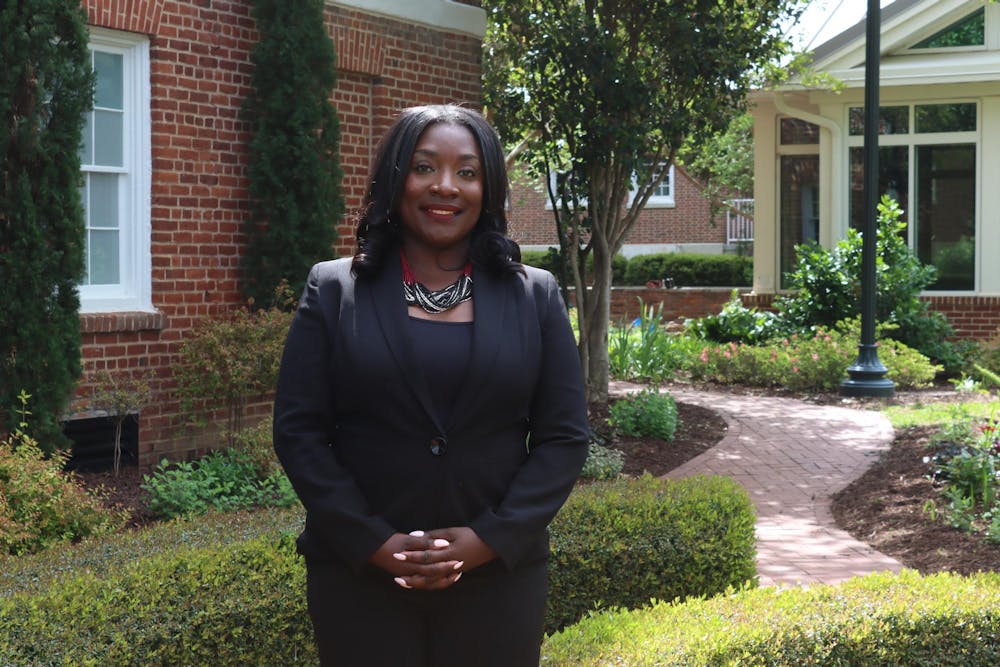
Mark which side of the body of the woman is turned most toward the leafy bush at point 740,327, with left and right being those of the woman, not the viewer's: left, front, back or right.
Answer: back

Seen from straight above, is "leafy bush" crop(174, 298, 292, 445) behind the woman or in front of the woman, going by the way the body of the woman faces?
behind

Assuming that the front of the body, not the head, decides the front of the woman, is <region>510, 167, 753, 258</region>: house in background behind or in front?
behind

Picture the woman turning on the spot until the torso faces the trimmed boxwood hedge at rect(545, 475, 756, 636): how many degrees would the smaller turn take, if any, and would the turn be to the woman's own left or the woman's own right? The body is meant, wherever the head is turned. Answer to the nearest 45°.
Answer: approximately 180°

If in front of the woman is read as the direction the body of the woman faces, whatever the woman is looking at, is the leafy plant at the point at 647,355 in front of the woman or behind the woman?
behind

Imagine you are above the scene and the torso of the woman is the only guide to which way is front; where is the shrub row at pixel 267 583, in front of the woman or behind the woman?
behind

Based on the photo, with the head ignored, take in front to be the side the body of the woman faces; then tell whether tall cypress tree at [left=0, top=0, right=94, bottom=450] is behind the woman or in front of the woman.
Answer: behind

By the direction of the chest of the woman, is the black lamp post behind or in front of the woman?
behind

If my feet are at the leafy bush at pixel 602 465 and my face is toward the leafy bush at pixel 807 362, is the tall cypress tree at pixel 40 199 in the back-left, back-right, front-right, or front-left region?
back-left

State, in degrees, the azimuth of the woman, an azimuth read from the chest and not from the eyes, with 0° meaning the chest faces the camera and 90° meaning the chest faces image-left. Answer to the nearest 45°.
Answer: approximately 0°

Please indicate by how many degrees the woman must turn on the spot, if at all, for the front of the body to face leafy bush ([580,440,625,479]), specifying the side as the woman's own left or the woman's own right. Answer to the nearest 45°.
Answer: approximately 180°
